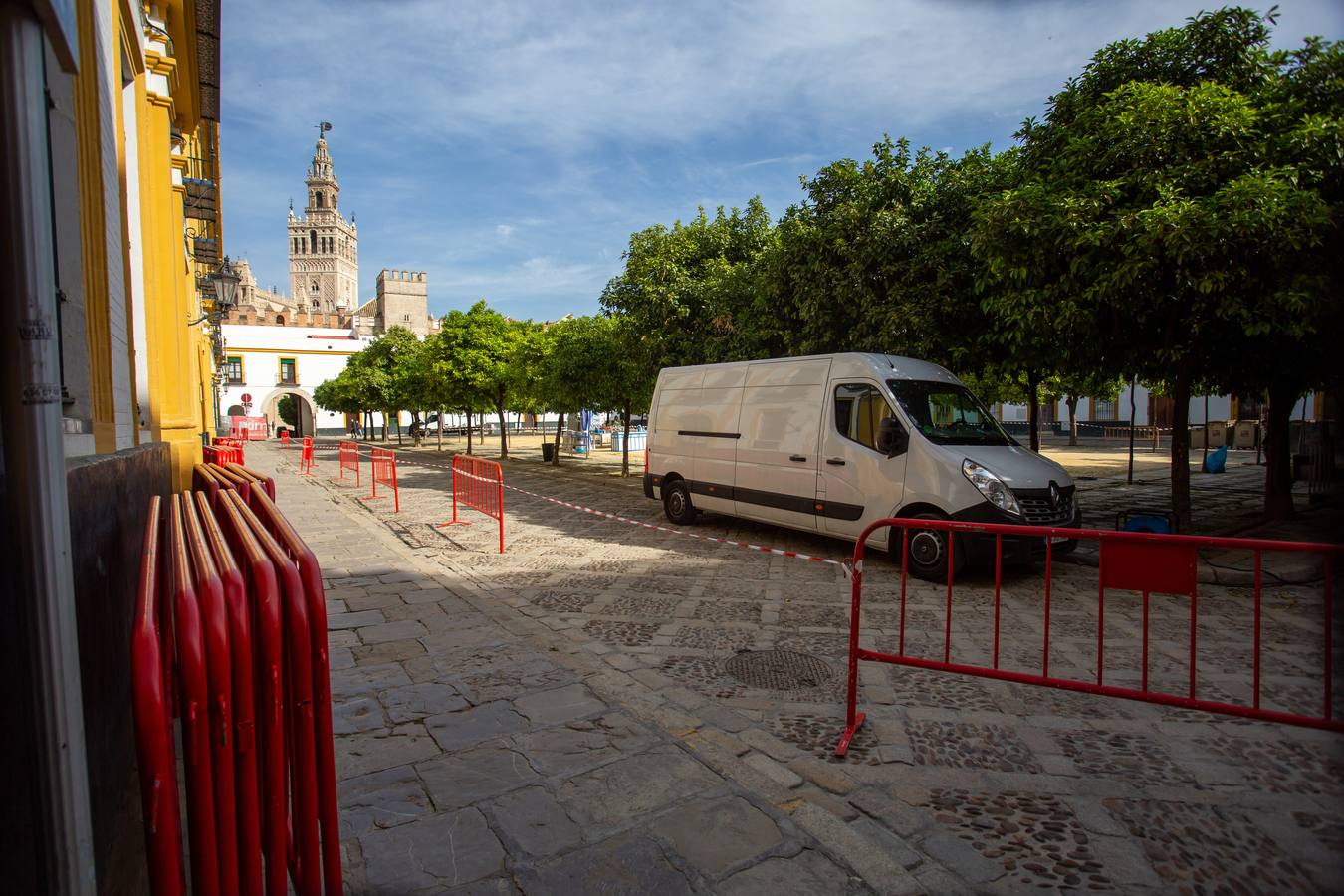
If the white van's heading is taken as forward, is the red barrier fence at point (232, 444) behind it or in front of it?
behind

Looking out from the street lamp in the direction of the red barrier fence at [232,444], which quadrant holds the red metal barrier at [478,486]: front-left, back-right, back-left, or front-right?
back-right

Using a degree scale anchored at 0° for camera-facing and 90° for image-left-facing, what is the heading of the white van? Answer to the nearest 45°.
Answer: approximately 315°

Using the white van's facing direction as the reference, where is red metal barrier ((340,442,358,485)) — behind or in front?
behind

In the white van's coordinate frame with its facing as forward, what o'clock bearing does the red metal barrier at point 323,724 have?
The red metal barrier is roughly at 2 o'clock from the white van.

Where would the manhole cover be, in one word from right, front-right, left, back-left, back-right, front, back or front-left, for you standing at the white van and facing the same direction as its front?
front-right

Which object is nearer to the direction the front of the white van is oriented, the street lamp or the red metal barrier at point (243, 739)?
the red metal barrier

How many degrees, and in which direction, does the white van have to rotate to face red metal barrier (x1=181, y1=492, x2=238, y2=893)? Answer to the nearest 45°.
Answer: approximately 45° to its right

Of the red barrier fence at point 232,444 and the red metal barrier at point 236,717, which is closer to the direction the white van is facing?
the red metal barrier

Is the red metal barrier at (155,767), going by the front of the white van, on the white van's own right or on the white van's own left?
on the white van's own right

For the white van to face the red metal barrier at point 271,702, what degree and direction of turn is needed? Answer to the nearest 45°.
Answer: approximately 45° to its right
